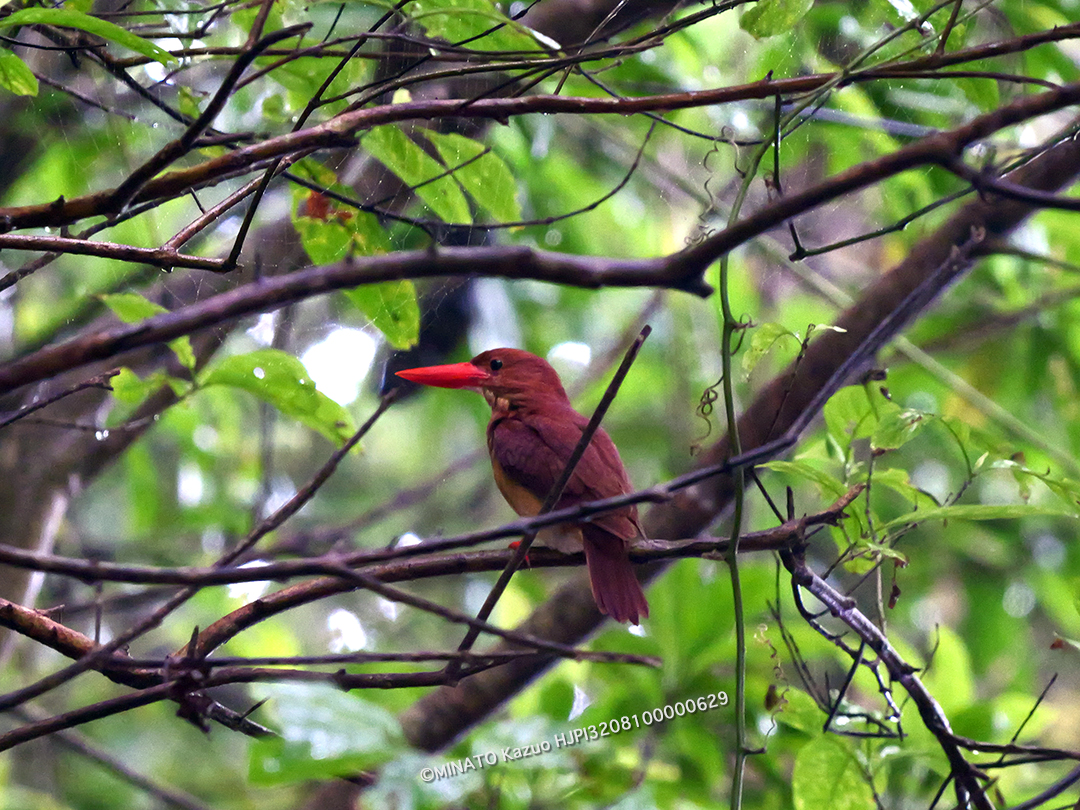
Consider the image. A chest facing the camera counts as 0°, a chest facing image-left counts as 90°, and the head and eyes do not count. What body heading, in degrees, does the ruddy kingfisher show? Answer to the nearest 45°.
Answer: approximately 90°

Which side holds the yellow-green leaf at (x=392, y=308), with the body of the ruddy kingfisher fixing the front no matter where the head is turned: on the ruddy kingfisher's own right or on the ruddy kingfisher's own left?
on the ruddy kingfisher's own left

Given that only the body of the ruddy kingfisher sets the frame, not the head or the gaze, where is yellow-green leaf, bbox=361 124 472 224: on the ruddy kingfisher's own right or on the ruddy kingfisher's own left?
on the ruddy kingfisher's own left
